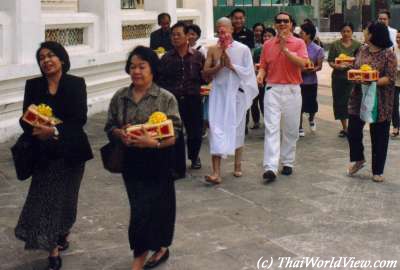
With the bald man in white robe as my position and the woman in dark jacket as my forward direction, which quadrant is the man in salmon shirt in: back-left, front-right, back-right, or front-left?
back-left

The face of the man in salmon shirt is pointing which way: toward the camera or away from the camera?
toward the camera

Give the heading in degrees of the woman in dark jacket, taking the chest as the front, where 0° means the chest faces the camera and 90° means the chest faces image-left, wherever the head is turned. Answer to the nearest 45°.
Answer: approximately 45°

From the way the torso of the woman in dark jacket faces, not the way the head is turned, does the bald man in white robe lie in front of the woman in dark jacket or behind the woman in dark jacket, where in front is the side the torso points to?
behind

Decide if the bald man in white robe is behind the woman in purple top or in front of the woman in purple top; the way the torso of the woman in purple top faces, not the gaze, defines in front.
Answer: in front

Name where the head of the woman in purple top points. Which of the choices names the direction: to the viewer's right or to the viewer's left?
to the viewer's left

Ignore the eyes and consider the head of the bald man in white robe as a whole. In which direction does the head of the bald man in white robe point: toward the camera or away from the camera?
toward the camera

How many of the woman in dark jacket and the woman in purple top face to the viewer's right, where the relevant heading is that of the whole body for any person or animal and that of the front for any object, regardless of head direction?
0

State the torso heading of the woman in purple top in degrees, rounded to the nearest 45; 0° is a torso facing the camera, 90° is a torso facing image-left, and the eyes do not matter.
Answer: approximately 45°

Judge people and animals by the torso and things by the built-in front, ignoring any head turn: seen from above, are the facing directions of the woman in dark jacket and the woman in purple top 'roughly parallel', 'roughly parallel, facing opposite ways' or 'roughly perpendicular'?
roughly parallel

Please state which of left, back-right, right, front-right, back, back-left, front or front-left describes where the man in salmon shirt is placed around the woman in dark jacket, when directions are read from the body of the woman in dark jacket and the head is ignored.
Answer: back
